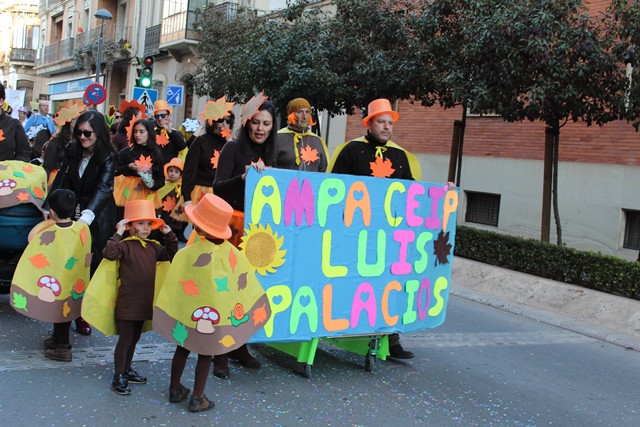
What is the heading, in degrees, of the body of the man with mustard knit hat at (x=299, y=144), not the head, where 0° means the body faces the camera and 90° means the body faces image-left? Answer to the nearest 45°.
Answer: approximately 0°

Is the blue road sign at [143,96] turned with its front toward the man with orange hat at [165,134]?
yes

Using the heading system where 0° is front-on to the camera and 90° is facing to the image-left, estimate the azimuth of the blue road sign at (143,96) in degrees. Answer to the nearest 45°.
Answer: approximately 0°

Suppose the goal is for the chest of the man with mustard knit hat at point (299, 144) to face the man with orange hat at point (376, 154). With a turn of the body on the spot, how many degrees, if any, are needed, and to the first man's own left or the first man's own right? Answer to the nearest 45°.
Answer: approximately 45° to the first man's own left

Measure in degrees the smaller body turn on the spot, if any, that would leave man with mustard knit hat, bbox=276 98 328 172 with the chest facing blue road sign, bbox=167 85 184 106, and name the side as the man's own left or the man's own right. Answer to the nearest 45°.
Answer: approximately 180°

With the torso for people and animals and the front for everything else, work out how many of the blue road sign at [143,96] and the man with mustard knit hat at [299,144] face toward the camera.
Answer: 2

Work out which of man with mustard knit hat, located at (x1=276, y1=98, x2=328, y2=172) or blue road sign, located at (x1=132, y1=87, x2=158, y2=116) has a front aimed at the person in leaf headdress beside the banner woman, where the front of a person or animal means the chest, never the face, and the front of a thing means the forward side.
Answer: the blue road sign

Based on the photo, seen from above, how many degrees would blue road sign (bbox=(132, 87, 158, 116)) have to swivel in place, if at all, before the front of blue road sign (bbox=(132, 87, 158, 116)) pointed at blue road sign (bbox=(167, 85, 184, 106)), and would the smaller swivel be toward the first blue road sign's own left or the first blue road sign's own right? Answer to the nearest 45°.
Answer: approximately 135° to the first blue road sign's own left
